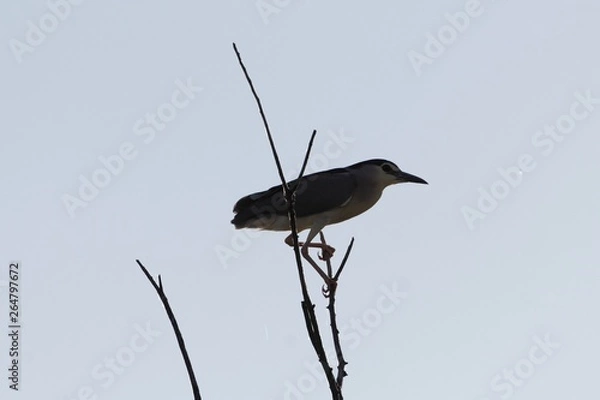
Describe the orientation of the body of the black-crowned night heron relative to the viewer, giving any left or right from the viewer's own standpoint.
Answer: facing to the right of the viewer
